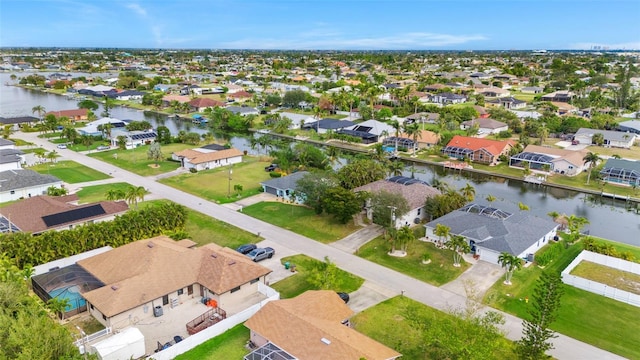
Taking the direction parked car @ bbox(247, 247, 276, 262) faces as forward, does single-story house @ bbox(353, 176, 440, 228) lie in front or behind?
behind

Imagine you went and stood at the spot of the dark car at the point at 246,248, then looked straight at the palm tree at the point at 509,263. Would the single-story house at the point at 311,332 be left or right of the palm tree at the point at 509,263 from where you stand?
right

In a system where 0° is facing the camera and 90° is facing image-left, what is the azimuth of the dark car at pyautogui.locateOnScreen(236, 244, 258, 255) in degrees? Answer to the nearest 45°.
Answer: approximately 45°

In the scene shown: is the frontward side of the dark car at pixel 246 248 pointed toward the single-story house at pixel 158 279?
yes

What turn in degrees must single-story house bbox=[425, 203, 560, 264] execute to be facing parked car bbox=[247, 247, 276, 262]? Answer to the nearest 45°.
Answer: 0° — it already faces it

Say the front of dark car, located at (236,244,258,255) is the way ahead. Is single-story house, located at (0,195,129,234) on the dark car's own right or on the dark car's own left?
on the dark car's own right

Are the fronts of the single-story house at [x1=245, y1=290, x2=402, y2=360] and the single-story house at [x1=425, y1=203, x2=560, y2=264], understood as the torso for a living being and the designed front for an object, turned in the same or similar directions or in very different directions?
very different directions

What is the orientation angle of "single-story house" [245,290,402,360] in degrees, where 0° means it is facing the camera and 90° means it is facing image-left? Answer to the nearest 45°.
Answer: approximately 225°

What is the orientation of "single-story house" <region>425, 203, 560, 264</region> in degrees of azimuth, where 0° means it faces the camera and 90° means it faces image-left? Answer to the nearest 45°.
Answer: approximately 45°

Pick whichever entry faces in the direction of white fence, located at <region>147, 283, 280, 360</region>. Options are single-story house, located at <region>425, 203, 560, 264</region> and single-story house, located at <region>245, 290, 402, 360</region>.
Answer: single-story house, located at <region>425, 203, 560, 264</region>

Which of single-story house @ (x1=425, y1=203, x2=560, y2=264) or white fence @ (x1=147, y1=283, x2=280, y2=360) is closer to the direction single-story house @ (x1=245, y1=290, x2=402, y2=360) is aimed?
the single-story house

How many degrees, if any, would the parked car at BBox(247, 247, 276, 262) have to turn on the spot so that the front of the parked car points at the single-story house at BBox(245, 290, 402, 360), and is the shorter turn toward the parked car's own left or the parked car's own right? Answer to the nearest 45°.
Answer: approximately 45° to the parked car's own left

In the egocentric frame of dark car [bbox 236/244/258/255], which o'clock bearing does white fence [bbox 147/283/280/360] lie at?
The white fence is roughly at 11 o'clock from the dark car.
